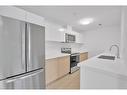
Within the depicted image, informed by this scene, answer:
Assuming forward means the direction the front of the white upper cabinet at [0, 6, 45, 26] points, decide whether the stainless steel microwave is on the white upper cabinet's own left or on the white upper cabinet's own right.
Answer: on the white upper cabinet's own left

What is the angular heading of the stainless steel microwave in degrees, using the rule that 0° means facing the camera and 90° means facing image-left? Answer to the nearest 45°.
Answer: approximately 315°

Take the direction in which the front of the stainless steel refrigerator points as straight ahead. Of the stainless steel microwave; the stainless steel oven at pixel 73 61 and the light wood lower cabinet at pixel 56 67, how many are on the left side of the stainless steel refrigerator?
3

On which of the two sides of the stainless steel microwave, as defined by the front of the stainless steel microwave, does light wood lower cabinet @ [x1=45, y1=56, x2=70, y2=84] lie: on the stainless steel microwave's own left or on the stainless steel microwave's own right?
on the stainless steel microwave's own right

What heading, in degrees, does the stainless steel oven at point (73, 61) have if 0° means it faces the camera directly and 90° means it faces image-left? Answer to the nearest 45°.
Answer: approximately 315°

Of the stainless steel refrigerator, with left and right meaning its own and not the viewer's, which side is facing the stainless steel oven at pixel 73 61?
left

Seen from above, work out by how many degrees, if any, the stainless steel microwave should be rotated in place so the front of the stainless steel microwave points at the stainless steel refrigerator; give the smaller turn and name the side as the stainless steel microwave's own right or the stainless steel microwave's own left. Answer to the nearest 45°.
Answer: approximately 45° to the stainless steel microwave's own right

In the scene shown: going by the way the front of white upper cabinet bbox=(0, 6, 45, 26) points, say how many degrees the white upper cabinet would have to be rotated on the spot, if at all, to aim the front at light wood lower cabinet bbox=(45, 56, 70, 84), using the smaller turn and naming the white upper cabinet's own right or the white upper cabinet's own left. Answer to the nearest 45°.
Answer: approximately 90° to the white upper cabinet's own left
